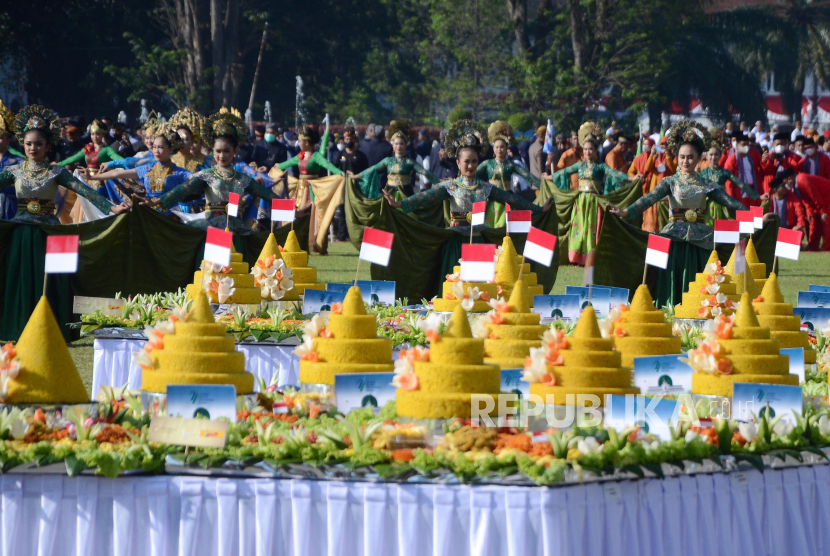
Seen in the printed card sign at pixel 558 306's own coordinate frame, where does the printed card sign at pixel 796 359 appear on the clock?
the printed card sign at pixel 796 359 is roughly at 11 o'clock from the printed card sign at pixel 558 306.

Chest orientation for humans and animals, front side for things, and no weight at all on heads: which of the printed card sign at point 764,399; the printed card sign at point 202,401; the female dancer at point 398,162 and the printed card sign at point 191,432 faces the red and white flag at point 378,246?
the female dancer

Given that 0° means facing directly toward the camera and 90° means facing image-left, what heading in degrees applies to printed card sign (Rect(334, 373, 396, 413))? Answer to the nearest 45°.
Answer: approximately 0°

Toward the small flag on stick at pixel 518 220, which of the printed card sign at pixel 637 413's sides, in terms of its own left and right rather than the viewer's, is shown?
back

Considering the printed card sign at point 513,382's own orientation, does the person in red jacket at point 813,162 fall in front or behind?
behind

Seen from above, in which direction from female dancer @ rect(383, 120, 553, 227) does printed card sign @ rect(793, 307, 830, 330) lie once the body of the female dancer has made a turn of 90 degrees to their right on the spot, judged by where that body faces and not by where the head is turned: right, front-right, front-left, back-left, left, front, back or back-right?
back-left

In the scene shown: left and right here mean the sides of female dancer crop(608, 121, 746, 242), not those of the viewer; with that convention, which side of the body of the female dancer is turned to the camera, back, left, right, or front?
front

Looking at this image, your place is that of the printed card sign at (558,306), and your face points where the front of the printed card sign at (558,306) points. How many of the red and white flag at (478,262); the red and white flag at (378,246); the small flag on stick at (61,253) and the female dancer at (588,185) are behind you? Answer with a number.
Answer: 1

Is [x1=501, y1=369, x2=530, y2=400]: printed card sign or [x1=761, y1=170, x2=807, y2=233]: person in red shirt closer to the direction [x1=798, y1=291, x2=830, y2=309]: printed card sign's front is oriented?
the printed card sign

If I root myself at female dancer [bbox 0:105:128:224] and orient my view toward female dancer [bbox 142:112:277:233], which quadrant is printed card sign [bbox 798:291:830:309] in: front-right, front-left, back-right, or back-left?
front-right

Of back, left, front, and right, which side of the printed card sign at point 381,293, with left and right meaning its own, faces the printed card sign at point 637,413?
front

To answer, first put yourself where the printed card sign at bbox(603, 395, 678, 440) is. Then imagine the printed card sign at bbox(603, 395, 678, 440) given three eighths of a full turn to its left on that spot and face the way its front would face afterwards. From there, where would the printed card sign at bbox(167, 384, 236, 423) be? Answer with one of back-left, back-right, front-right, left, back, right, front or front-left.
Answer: back-left

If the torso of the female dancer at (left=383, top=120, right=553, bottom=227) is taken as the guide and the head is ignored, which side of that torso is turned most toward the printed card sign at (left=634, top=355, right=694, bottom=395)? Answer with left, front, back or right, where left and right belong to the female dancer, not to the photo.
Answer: front
